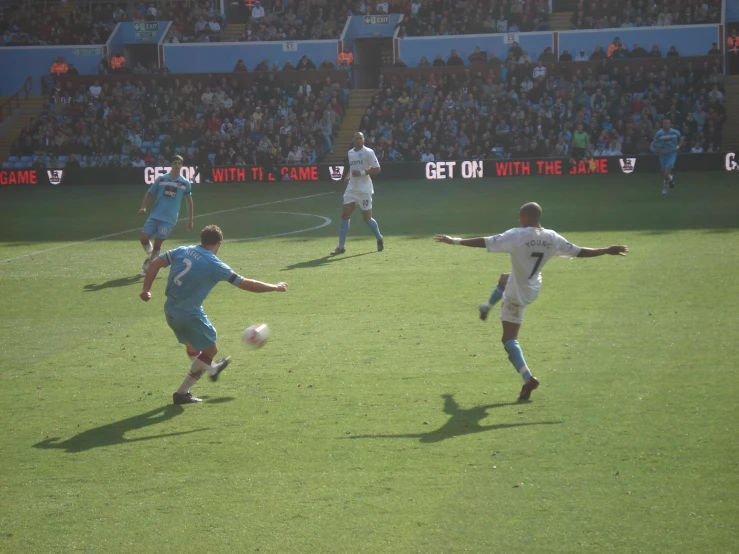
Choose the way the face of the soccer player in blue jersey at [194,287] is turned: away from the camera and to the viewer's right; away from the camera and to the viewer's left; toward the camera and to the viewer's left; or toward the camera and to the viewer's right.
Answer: away from the camera and to the viewer's right

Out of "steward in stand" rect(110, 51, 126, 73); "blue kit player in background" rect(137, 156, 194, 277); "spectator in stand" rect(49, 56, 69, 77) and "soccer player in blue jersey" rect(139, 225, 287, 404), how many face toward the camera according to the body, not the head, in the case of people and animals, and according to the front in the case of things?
3

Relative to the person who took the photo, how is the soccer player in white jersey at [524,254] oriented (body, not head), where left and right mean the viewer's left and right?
facing away from the viewer and to the left of the viewer

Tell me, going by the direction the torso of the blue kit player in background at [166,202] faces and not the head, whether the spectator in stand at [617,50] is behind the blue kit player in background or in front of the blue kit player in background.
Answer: behind

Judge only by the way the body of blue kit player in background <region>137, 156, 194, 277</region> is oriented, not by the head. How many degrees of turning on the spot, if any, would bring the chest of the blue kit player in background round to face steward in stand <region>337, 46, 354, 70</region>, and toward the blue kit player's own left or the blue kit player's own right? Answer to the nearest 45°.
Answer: approximately 180°

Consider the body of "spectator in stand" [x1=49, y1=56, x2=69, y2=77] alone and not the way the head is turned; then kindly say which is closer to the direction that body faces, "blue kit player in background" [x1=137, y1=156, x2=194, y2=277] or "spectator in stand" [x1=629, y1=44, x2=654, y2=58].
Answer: the blue kit player in background

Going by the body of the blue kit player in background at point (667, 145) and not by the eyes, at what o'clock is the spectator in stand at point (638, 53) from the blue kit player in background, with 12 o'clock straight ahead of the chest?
The spectator in stand is roughly at 6 o'clock from the blue kit player in background.

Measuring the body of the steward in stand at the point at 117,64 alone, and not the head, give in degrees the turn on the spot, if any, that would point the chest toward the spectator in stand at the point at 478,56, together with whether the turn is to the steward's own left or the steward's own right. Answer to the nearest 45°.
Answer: approximately 45° to the steward's own left

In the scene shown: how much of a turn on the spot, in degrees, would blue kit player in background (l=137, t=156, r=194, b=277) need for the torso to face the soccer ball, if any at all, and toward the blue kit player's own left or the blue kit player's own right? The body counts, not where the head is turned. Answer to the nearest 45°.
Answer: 0° — they already face it

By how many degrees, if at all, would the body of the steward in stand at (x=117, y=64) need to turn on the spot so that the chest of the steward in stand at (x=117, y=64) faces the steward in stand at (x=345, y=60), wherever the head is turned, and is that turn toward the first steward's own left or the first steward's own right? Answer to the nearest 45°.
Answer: approximately 90° to the first steward's own left

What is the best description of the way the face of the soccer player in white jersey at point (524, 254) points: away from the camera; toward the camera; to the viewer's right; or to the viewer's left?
away from the camera

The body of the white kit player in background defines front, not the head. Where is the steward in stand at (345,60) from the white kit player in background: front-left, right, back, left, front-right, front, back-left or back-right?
back-right

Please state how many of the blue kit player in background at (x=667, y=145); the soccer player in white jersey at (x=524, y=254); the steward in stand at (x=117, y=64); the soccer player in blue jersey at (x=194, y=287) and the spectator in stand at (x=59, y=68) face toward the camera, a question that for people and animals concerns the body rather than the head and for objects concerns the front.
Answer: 3

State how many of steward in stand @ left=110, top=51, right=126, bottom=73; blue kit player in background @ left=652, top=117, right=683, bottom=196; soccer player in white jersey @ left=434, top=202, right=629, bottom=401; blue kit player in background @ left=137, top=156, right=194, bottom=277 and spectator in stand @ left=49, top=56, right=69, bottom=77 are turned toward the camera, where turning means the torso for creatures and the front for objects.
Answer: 4
